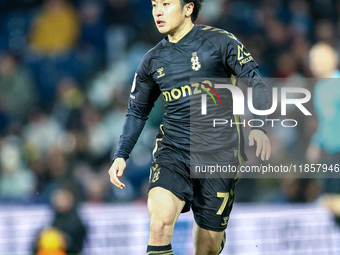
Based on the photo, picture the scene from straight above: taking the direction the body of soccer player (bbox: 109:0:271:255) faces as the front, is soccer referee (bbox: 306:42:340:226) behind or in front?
behind

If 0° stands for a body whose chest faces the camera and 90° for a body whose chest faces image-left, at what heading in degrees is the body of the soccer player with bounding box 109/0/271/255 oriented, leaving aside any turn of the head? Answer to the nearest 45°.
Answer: approximately 45°
